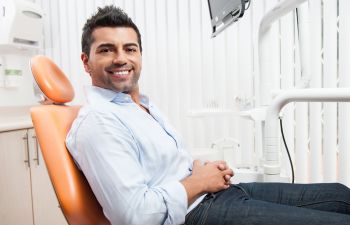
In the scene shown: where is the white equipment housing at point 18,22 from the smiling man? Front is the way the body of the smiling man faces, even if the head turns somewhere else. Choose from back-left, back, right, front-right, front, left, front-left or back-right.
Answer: back-left

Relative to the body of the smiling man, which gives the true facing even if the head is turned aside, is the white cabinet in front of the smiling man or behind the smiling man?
behind

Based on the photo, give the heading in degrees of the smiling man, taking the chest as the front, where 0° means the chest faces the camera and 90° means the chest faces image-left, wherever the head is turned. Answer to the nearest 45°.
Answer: approximately 270°
